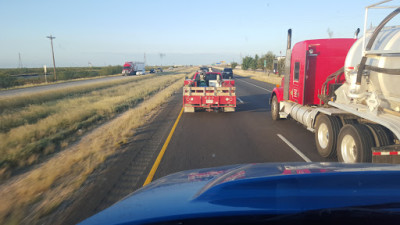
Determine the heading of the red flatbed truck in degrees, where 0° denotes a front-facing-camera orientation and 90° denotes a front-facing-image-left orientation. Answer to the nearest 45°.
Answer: approximately 180°

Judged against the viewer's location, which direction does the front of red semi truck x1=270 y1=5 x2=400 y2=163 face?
facing away from the viewer and to the left of the viewer

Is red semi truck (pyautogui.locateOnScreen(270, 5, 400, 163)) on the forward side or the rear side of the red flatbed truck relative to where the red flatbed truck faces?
on the rear side

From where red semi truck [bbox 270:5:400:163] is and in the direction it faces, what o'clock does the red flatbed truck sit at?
The red flatbed truck is roughly at 12 o'clock from the red semi truck.
